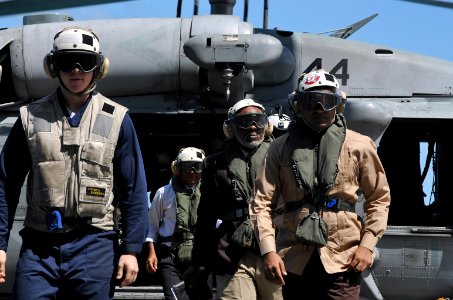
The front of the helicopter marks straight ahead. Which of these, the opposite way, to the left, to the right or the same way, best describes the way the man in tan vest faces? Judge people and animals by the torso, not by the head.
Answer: to the right

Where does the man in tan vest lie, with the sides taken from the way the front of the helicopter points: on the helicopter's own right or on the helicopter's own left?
on the helicopter's own right

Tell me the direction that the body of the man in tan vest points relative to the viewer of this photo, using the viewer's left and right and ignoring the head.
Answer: facing the viewer

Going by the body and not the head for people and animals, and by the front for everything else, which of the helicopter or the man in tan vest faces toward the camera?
the man in tan vest

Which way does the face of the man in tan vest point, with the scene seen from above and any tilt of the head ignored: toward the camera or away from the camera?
toward the camera

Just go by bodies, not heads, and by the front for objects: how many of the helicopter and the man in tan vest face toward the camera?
1

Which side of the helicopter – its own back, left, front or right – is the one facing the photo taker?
right

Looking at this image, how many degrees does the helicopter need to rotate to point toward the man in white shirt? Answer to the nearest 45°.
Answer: approximately 135° to its right
